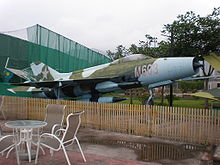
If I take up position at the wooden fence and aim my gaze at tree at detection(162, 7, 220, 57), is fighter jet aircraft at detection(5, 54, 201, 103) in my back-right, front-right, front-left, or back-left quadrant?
front-left

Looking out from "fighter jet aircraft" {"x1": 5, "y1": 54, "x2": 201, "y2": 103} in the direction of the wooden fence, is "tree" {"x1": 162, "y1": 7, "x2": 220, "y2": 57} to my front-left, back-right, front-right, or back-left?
back-left

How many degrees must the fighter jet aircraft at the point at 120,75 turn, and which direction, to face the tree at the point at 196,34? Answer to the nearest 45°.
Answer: approximately 90° to its left
